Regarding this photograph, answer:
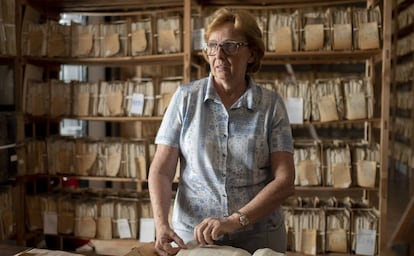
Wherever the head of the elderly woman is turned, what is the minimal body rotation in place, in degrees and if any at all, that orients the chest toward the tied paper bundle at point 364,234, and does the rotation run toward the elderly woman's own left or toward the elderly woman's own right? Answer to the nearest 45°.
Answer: approximately 135° to the elderly woman's own left

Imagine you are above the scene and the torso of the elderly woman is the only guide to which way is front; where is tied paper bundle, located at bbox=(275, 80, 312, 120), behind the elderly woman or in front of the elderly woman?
behind

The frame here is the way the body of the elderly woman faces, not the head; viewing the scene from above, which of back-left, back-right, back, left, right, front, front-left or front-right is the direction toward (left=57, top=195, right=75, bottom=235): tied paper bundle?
back-right

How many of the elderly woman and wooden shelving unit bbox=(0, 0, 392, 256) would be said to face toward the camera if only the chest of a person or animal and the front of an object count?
2

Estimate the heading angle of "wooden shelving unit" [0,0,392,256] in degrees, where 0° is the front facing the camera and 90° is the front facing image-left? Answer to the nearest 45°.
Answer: approximately 0°

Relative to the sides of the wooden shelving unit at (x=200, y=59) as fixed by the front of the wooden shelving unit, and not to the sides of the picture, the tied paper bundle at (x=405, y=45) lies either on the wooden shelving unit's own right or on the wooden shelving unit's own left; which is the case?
on the wooden shelving unit's own left

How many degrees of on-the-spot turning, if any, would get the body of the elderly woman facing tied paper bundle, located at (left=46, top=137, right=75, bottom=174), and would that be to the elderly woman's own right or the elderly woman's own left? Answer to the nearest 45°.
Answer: approximately 135° to the elderly woman's own right

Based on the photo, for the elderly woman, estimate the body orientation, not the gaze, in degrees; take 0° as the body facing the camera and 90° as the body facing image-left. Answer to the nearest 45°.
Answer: approximately 0°
